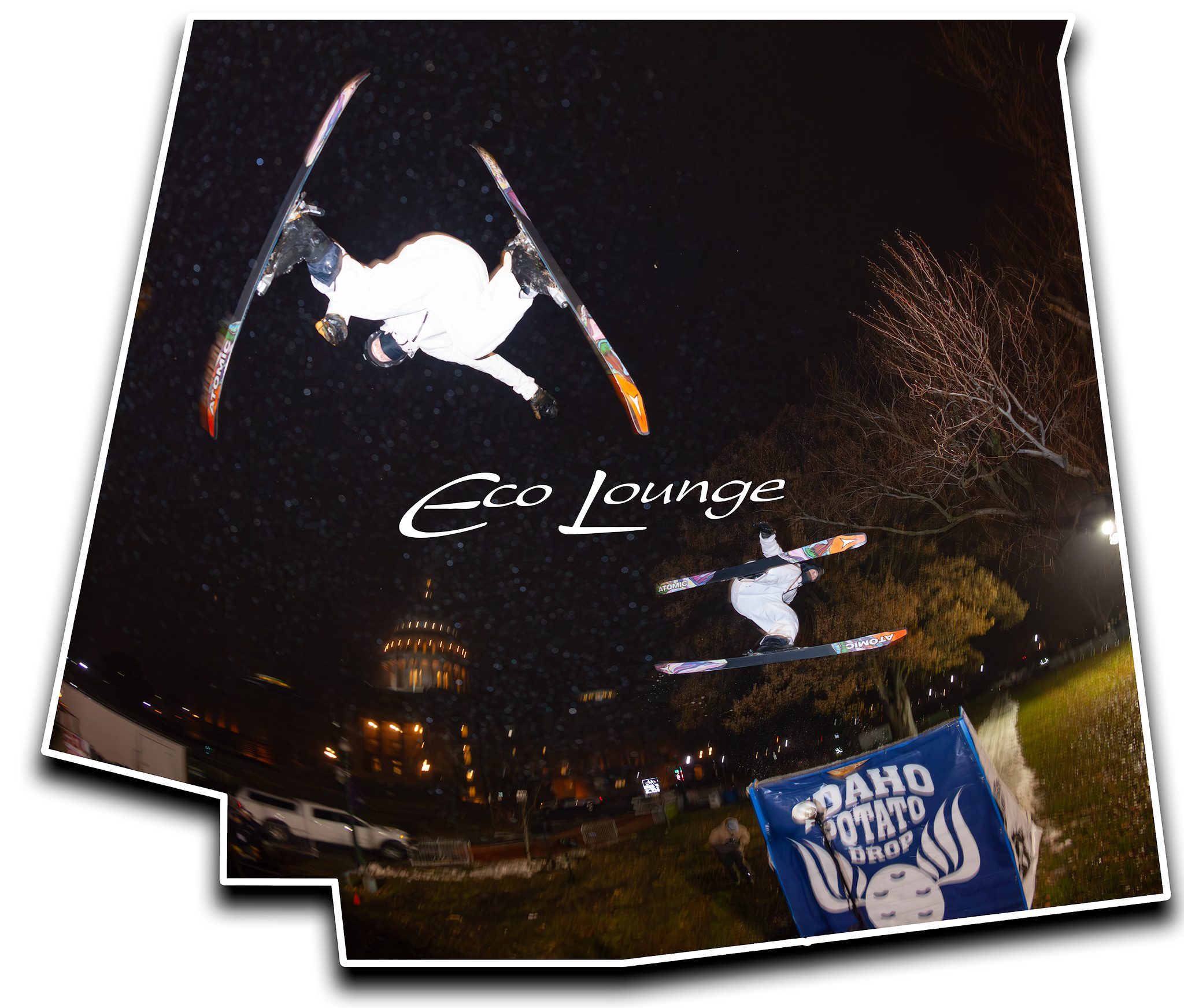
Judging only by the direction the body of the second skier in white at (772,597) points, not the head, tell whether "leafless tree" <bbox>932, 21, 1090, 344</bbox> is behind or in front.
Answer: in front

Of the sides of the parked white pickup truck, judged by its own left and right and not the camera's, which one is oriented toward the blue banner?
right

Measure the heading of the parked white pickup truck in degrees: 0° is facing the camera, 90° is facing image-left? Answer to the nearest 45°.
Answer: approximately 270°

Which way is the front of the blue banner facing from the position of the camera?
facing the viewer

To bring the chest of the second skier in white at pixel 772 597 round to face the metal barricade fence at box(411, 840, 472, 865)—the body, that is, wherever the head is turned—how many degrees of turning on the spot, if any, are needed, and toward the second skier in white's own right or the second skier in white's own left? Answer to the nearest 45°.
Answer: approximately 180°

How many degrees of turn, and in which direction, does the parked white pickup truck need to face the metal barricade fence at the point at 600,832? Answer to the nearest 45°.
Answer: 0° — it already faces it
